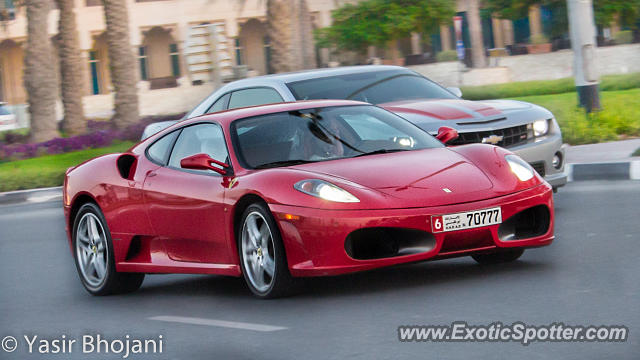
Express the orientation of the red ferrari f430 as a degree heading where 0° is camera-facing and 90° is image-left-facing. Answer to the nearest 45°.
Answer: approximately 315°

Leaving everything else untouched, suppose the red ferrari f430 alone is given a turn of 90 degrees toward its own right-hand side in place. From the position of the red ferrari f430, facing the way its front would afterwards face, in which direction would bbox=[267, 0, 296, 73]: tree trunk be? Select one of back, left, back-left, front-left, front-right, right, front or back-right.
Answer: back-right

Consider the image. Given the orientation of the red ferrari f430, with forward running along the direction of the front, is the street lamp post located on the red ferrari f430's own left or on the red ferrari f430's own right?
on the red ferrari f430's own left
